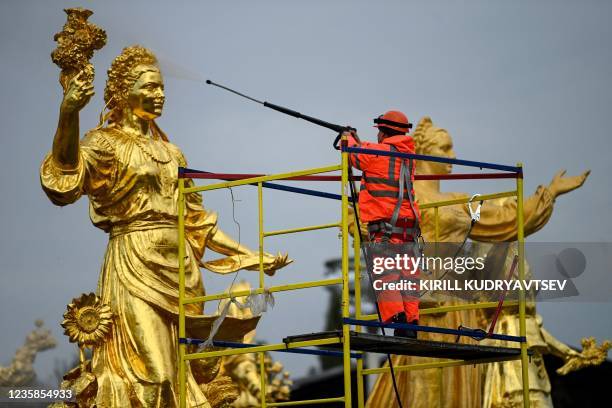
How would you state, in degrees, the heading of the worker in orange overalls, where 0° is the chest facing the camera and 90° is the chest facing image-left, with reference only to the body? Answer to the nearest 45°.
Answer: approximately 135°

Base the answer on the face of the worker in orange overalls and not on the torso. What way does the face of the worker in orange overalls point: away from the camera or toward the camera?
away from the camera

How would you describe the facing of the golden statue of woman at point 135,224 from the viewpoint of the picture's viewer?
facing the viewer and to the right of the viewer

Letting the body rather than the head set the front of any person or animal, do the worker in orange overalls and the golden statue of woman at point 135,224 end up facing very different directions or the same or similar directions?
very different directions

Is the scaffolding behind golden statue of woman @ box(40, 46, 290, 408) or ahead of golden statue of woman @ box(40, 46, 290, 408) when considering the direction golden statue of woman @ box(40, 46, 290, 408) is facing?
ahead

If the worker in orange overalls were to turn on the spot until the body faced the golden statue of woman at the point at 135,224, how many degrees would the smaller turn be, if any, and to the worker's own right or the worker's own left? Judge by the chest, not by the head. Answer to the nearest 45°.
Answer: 0° — they already face it
